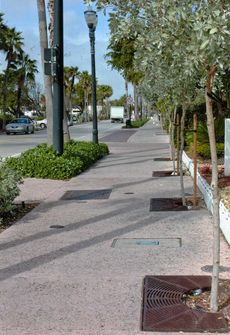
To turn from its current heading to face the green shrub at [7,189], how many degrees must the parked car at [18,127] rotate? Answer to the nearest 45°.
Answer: approximately 45° to its left

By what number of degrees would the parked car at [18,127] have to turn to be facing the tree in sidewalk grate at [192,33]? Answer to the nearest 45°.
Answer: approximately 45° to its left

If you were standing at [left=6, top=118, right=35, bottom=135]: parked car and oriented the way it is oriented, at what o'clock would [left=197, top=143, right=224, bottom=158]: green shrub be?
The green shrub is roughly at 10 o'clock from the parked car.

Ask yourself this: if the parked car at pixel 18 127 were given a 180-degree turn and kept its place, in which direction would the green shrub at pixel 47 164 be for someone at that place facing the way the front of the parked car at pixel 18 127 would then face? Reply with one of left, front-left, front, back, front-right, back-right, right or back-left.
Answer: back-right

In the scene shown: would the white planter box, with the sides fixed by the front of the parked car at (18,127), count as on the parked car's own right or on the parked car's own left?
on the parked car's own left

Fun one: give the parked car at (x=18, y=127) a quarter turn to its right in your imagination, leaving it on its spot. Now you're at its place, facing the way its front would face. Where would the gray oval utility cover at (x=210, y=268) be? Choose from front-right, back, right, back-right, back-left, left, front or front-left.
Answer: back-left

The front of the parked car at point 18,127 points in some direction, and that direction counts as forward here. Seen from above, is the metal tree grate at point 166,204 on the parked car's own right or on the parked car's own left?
on the parked car's own left

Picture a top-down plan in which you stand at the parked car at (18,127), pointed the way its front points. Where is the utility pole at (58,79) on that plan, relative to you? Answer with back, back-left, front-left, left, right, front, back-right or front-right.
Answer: front-left

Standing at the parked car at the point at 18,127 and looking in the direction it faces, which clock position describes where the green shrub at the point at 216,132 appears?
The green shrub is roughly at 10 o'clock from the parked car.

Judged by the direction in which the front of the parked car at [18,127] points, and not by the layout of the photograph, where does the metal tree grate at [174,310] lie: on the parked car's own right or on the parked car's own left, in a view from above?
on the parked car's own left

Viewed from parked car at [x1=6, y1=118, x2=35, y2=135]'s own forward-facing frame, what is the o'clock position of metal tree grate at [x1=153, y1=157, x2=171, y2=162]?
The metal tree grate is roughly at 10 o'clock from the parked car.
